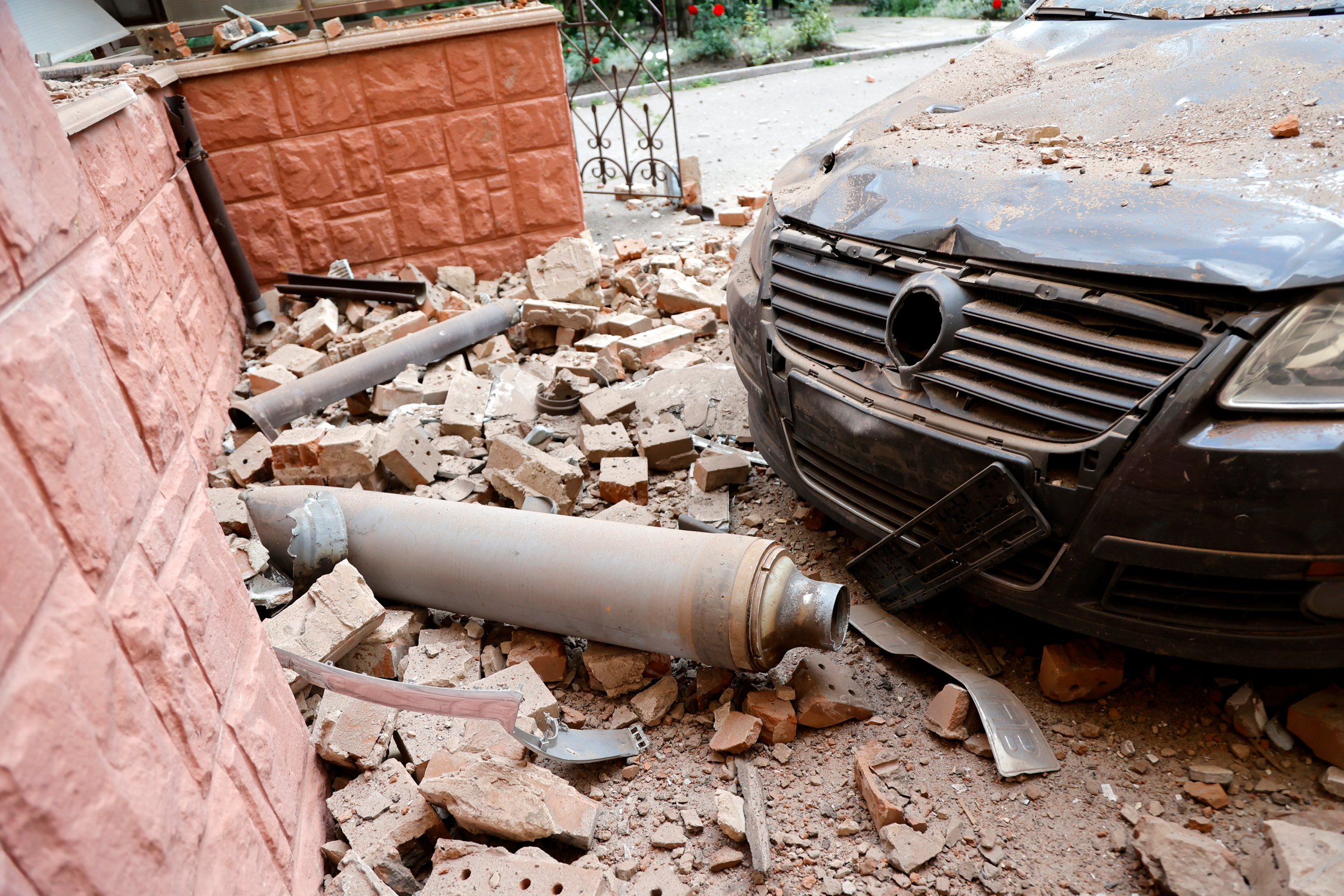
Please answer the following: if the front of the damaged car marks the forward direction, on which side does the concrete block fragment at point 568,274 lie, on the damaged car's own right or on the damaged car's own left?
on the damaged car's own right

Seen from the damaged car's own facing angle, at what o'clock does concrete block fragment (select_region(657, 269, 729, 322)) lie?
The concrete block fragment is roughly at 3 o'clock from the damaged car.

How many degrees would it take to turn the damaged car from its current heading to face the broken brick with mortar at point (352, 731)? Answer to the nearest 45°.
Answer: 0° — it already faces it

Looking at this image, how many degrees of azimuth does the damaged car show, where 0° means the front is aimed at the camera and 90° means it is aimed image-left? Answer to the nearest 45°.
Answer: approximately 45°

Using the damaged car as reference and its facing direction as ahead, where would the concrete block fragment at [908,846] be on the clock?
The concrete block fragment is roughly at 11 o'clock from the damaged car.

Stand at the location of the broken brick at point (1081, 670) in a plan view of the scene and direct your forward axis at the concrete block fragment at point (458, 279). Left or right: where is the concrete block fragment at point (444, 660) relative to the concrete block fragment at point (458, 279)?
left

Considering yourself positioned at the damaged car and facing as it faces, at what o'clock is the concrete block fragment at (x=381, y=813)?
The concrete block fragment is roughly at 12 o'clock from the damaged car.

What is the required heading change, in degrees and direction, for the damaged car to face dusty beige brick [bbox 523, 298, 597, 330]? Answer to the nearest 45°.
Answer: approximately 90° to its right

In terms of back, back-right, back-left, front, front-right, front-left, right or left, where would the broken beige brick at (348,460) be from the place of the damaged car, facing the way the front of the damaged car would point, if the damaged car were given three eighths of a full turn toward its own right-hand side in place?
left

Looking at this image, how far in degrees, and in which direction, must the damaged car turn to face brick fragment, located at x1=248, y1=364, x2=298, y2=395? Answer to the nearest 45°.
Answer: approximately 45° to its right
